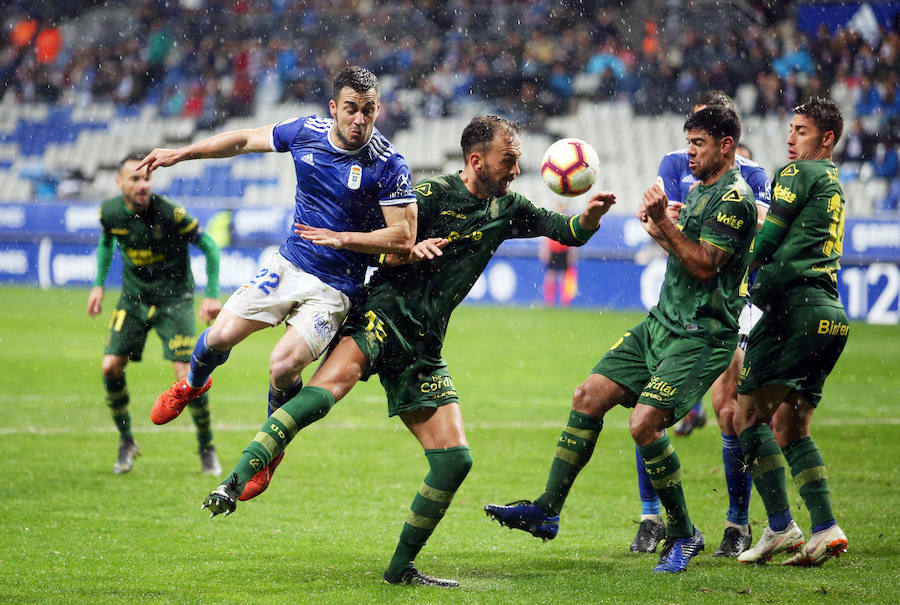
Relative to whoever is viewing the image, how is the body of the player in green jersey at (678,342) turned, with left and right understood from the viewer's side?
facing the viewer and to the left of the viewer

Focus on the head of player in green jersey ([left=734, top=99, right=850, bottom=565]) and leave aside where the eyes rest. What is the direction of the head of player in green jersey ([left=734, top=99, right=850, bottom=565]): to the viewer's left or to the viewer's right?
to the viewer's left

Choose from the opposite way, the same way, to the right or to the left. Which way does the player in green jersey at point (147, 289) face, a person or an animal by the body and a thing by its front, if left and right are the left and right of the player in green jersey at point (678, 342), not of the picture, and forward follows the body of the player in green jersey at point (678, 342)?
to the left

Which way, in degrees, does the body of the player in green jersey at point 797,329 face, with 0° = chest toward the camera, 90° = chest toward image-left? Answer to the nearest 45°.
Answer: approximately 90°

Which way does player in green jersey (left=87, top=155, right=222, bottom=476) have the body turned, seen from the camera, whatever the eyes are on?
toward the camera

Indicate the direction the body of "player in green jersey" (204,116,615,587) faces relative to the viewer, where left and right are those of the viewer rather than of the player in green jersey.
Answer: facing the viewer and to the right of the viewer

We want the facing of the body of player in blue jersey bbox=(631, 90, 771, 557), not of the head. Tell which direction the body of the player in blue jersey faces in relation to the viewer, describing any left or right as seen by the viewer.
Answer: facing the viewer

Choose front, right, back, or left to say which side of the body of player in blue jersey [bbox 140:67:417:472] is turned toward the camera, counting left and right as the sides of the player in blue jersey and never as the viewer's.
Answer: front

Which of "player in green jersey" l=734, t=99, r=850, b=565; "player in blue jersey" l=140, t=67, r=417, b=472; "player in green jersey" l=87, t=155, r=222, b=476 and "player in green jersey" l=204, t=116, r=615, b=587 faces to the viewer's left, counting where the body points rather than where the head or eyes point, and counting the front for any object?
"player in green jersey" l=734, t=99, r=850, b=565

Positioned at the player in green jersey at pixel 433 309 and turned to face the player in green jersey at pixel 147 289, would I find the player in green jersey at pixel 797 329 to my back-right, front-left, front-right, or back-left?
back-right

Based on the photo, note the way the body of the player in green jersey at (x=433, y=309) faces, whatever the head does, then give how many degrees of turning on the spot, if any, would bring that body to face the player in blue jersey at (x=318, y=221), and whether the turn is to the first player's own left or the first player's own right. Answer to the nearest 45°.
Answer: approximately 135° to the first player's own right
